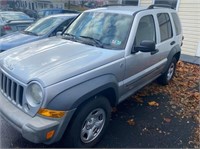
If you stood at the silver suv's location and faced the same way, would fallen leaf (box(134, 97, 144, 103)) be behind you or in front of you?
behind

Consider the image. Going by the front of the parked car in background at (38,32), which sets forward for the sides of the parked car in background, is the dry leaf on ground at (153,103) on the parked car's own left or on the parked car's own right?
on the parked car's own left

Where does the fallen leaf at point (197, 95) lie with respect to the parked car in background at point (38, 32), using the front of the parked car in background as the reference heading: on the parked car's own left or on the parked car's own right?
on the parked car's own left

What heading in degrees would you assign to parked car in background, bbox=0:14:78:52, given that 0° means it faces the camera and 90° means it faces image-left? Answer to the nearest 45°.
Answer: approximately 45°

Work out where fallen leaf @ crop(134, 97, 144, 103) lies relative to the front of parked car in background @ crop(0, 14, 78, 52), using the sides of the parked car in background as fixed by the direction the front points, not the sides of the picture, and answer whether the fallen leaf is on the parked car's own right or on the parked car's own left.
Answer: on the parked car's own left

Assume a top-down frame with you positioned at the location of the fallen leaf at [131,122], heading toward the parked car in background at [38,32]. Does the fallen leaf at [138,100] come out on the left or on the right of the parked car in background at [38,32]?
right

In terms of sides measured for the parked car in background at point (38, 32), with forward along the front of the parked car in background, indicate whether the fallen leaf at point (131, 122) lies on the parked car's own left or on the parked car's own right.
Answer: on the parked car's own left

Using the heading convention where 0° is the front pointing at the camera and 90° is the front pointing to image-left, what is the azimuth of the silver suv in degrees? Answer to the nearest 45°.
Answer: approximately 45°

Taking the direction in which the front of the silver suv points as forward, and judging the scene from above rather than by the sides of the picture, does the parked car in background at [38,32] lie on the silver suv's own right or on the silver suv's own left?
on the silver suv's own right

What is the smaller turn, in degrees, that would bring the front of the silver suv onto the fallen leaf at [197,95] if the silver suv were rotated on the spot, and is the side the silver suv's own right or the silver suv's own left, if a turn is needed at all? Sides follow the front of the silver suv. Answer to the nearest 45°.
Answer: approximately 180°

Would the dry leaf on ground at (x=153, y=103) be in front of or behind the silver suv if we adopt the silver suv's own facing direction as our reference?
behind
